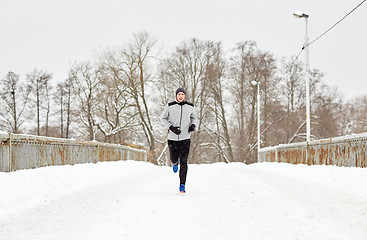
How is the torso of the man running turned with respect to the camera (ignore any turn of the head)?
toward the camera

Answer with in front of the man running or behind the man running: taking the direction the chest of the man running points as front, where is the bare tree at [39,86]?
behind

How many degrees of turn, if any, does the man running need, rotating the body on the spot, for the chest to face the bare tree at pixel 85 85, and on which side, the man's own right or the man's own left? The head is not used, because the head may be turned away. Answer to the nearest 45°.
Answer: approximately 180°

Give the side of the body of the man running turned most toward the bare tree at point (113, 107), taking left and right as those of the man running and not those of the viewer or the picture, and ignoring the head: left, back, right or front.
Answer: back

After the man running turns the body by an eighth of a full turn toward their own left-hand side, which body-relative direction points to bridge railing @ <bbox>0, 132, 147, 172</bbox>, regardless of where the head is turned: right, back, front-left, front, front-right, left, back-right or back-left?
back

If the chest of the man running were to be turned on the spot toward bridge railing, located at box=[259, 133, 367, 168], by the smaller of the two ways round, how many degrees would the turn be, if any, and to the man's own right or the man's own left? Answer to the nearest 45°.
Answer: approximately 135° to the man's own left

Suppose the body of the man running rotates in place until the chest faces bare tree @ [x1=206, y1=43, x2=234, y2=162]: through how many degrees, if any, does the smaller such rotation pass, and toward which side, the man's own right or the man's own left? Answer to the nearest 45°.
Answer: approximately 180°

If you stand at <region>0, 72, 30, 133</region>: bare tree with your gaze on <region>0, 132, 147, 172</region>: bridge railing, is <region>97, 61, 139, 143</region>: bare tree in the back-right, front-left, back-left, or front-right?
front-left

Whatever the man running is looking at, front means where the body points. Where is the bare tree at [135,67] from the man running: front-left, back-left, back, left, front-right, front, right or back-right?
back
